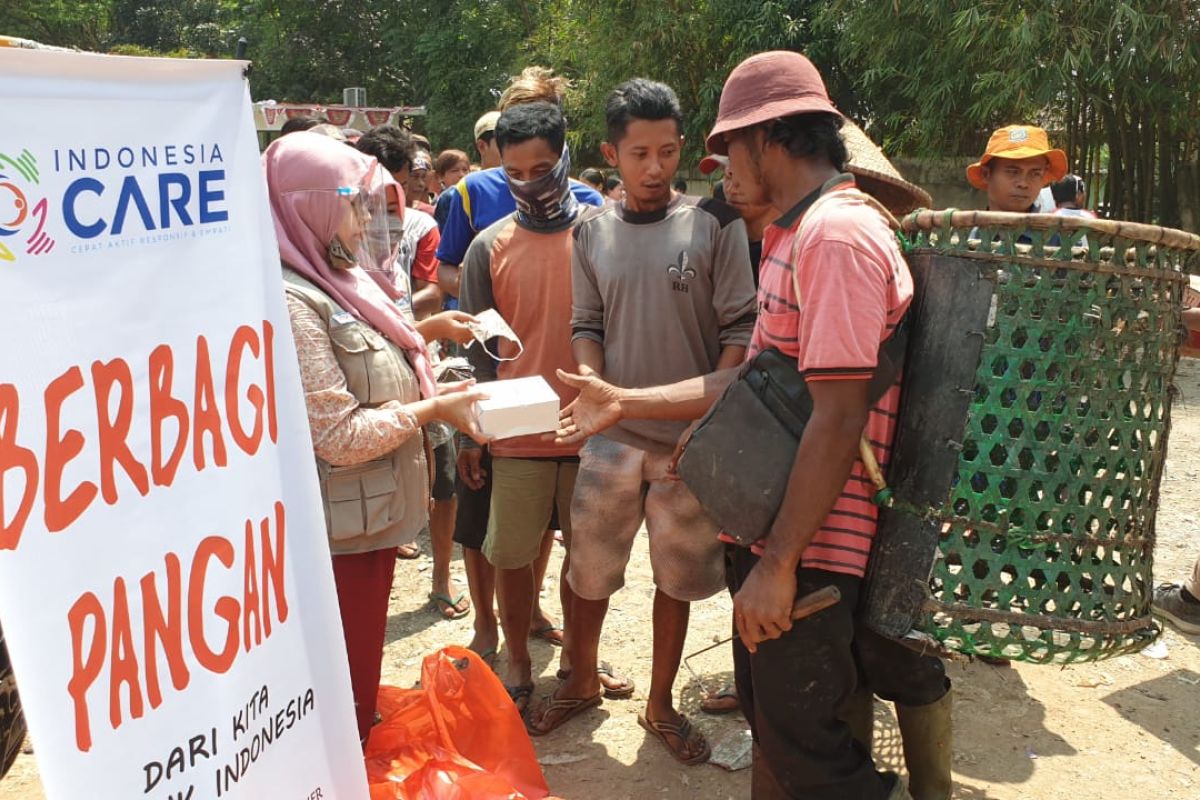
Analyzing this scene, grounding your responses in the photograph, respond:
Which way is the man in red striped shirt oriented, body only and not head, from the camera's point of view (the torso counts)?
to the viewer's left

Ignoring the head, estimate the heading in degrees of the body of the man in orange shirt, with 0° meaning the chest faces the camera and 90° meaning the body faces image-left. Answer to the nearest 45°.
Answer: approximately 0°

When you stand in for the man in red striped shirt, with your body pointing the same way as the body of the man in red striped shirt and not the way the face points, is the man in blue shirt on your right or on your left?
on your right

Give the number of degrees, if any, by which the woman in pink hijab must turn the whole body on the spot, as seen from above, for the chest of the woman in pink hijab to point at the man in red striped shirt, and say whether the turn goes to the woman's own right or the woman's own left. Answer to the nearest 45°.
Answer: approximately 45° to the woman's own right

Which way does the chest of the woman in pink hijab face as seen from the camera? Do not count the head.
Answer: to the viewer's right
